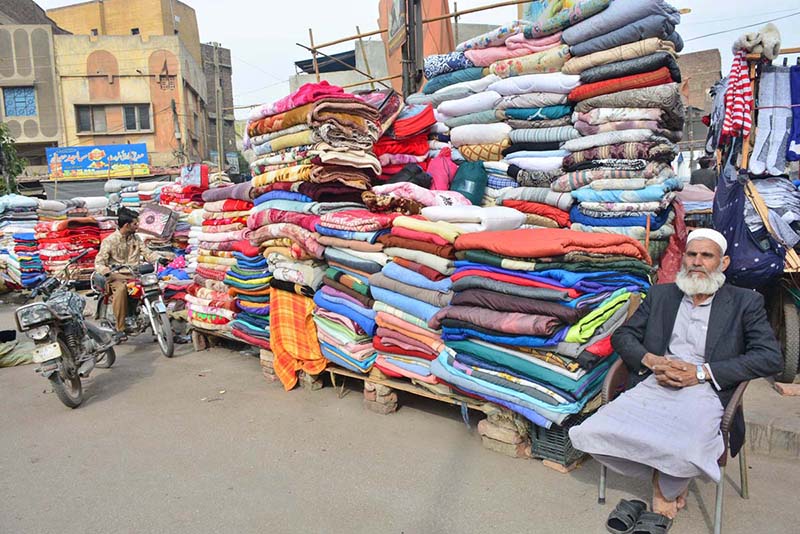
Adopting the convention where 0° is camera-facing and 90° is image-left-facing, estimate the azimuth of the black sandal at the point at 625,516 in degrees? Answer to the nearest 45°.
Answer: approximately 45°

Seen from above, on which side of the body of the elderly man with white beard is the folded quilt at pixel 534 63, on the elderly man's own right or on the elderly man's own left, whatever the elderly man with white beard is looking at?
on the elderly man's own right

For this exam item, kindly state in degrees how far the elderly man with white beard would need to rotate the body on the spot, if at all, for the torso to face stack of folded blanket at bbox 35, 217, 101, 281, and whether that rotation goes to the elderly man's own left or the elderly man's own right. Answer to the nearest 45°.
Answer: approximately 90° to the elderly man's own right

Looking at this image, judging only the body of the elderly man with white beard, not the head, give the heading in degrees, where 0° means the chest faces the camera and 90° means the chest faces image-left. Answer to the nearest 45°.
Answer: approximately 45°

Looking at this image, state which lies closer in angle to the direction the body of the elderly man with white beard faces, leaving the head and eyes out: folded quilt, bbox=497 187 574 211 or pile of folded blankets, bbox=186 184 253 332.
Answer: the pile of folded blankets

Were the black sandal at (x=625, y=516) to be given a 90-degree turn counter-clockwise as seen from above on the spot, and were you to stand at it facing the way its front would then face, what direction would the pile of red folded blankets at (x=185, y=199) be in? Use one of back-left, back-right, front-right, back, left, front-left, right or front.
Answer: back

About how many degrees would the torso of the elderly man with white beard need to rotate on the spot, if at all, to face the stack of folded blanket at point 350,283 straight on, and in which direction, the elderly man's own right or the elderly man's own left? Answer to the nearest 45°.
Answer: approximately 90° to the elderly man's own right
